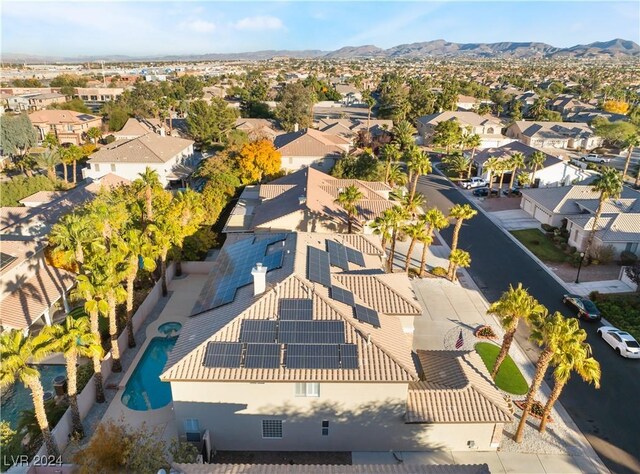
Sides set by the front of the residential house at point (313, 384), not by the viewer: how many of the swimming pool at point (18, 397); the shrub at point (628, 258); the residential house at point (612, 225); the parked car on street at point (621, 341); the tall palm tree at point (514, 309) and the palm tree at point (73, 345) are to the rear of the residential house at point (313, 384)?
2

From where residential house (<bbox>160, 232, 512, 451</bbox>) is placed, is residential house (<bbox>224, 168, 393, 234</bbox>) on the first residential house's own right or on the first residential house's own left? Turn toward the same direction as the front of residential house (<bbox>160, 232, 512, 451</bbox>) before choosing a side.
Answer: on the first residential house's own left

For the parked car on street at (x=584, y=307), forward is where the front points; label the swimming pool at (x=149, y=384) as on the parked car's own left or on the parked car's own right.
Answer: on the parked car's own left

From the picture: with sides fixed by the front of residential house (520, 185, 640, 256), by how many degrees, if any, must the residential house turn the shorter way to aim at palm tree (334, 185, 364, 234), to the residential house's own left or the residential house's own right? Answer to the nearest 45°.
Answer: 0° — it already faces it

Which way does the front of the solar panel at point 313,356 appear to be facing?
toward the camera

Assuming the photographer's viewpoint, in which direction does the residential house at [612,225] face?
facing the viewer and to the left of the viewer

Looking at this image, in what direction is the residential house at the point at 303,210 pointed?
to the viewer's right

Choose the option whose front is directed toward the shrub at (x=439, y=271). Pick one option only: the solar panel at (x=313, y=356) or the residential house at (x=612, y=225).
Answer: the residential house

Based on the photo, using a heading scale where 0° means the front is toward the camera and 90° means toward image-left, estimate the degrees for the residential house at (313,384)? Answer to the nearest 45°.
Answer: approximately 270°

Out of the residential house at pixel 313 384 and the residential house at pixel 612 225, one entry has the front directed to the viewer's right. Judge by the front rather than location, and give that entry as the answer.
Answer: the residential house at pixel 313 384

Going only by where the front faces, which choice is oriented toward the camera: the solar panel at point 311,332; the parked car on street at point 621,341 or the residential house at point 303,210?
the solar panel

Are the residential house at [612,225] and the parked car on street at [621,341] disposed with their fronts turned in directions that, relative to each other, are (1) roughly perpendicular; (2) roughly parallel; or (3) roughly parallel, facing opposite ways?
roughly perpendicular

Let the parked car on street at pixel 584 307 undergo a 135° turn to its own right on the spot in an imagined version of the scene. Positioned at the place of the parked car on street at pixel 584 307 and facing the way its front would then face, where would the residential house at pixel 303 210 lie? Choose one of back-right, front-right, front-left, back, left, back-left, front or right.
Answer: back

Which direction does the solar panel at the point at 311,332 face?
toward the camera

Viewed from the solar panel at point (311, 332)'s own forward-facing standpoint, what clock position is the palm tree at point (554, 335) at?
The palm tree is roughly at 9 o'clock from the solar panel.

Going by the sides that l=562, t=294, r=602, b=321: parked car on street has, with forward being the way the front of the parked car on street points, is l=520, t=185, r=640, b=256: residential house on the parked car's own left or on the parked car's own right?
on the parked car's own right

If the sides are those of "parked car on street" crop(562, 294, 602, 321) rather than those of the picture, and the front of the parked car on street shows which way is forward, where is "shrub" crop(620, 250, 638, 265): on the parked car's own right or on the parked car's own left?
on the parked car's own right
